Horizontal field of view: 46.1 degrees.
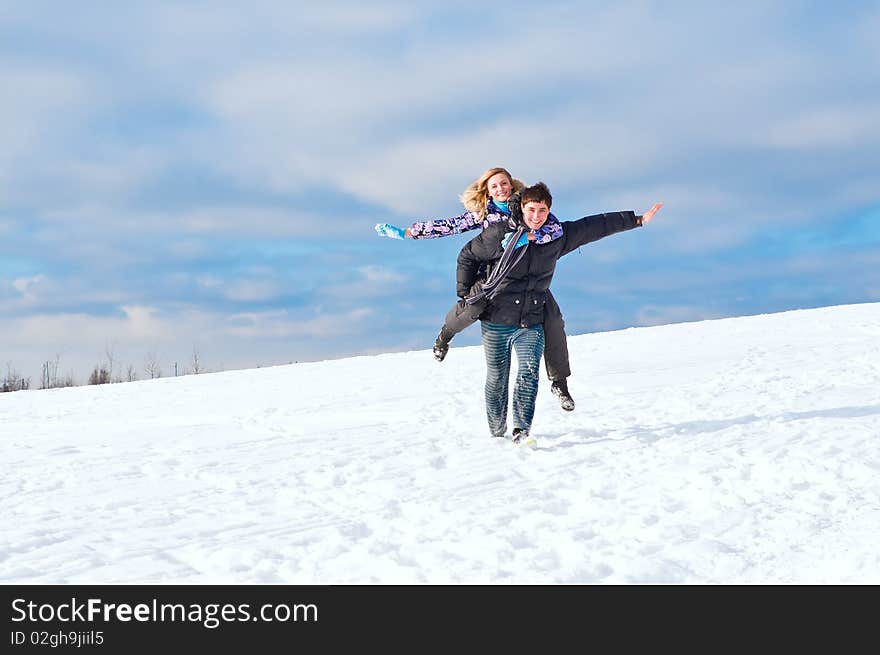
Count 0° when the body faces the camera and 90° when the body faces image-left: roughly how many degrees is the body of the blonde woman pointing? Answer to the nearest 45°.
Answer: approximately 0°
